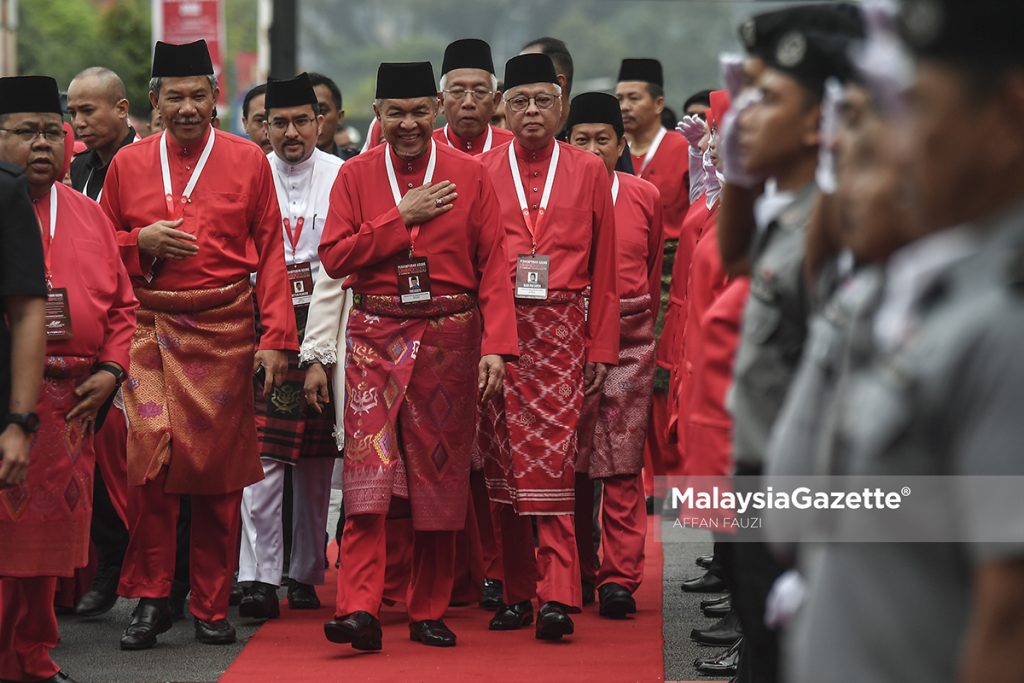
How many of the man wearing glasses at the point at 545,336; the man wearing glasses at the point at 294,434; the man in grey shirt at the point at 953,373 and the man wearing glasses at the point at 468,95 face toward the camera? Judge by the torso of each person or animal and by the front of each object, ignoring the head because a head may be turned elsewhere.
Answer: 3

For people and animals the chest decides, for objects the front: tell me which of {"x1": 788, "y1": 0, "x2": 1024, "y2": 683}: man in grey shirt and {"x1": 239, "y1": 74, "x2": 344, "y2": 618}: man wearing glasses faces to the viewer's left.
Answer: the man in grey shirt

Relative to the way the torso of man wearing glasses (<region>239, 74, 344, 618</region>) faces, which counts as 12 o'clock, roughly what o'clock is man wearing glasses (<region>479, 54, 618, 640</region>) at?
man wearing glasses (<region>479, 54, 618, 640</region>) is roughly at 10 o'clock from man wearing glasses (<region>239, 74, 344, 618</region>).

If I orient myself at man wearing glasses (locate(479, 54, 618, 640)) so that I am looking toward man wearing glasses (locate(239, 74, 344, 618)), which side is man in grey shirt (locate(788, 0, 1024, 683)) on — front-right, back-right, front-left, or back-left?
back-left

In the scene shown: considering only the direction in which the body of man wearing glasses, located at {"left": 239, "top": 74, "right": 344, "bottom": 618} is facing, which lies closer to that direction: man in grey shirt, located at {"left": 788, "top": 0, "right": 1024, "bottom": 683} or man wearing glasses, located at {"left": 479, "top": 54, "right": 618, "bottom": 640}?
the man in grey shirt

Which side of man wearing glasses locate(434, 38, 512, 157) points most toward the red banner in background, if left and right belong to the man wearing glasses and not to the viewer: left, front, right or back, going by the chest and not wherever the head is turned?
back

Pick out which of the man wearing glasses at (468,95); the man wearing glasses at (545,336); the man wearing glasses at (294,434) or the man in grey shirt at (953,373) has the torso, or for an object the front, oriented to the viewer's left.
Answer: the man in grey shirt

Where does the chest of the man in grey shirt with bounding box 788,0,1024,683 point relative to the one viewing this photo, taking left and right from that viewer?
facing to the left of the viewer

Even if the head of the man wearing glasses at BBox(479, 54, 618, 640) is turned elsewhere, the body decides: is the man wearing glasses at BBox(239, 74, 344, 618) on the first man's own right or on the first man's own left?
on the first man's own right

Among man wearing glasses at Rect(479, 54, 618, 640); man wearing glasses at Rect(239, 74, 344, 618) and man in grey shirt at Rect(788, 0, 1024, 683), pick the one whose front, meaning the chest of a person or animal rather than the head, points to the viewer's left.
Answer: the man in grey shirt

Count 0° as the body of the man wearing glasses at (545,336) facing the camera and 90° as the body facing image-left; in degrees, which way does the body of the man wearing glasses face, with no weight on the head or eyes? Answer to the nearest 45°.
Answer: approximately 0°
